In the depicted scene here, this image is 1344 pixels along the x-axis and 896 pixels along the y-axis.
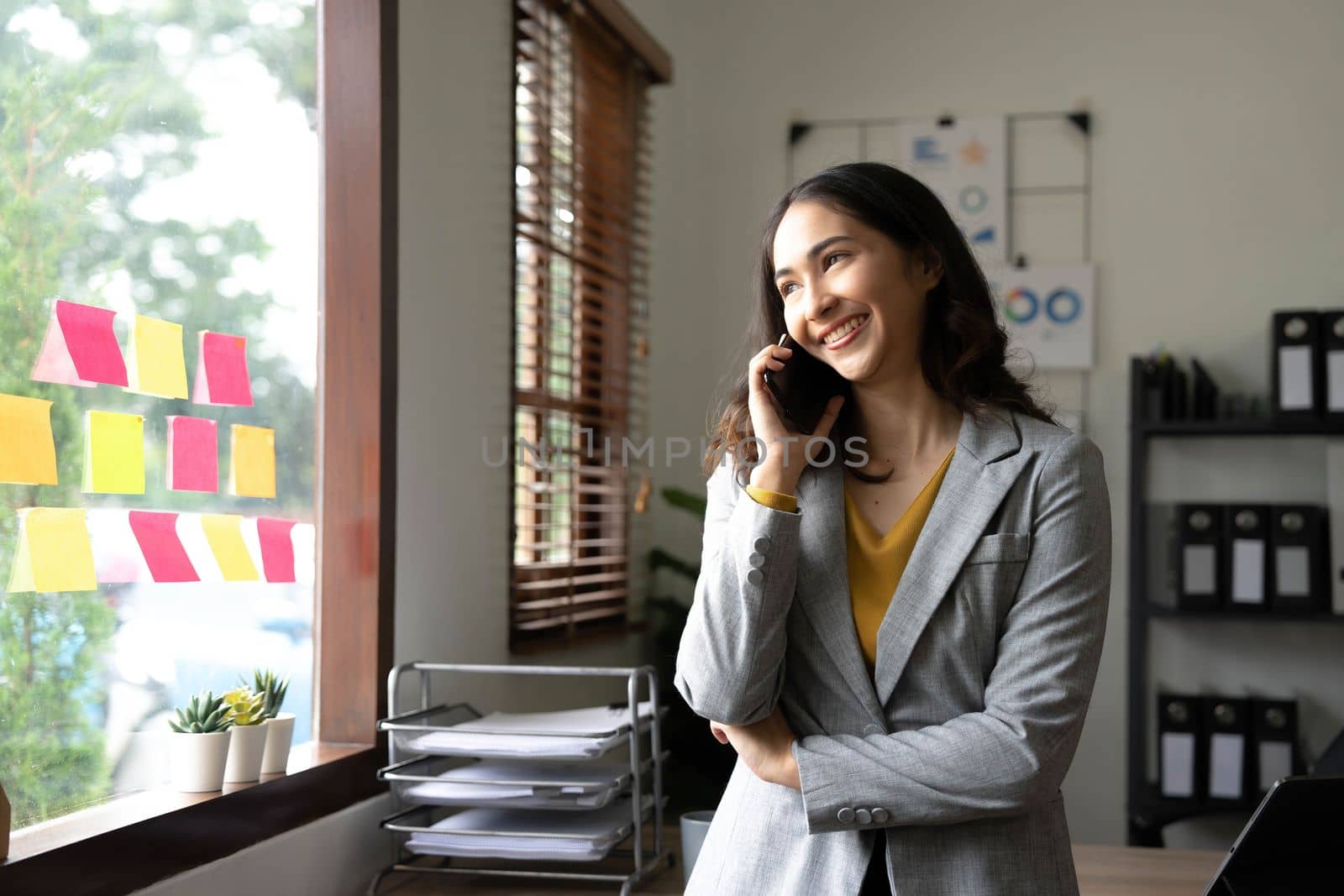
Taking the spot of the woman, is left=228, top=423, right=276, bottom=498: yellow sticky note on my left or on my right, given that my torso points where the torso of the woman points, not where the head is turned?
on my right

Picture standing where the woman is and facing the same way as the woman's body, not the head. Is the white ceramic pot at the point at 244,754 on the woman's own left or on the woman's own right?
on the woman's own right

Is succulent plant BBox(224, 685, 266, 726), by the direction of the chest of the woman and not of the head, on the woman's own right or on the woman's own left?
on the woman's own right

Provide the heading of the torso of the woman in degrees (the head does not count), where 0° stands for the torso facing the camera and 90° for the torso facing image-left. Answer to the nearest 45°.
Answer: approximately 45°

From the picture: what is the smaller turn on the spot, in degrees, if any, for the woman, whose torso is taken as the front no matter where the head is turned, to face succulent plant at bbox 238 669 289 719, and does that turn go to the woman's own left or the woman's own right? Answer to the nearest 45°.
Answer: approximately 90° to the woman's own right

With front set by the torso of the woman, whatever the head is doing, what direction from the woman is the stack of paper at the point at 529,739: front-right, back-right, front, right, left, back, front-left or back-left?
right

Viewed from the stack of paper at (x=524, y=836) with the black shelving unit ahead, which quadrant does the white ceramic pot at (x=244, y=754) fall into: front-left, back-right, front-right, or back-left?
back-left

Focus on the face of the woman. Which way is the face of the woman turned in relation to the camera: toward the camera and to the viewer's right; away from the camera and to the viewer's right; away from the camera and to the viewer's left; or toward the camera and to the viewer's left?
toward the camera and to the viewer's left

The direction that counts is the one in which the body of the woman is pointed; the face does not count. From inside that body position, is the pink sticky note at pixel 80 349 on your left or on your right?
on your right

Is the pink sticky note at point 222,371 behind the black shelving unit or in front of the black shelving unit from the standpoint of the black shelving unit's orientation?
in front

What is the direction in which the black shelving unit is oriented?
toward the camera

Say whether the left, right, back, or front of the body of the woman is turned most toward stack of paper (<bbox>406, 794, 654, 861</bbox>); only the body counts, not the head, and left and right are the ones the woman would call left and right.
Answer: right

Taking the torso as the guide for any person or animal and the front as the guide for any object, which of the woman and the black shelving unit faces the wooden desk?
the black shelving unit

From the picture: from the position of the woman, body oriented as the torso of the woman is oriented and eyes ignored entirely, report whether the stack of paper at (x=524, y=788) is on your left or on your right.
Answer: on your right

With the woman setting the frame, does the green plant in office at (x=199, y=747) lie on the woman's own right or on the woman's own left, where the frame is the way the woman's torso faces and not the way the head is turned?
on the woman's own right

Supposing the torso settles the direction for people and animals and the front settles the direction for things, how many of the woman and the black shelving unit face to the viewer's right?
0
